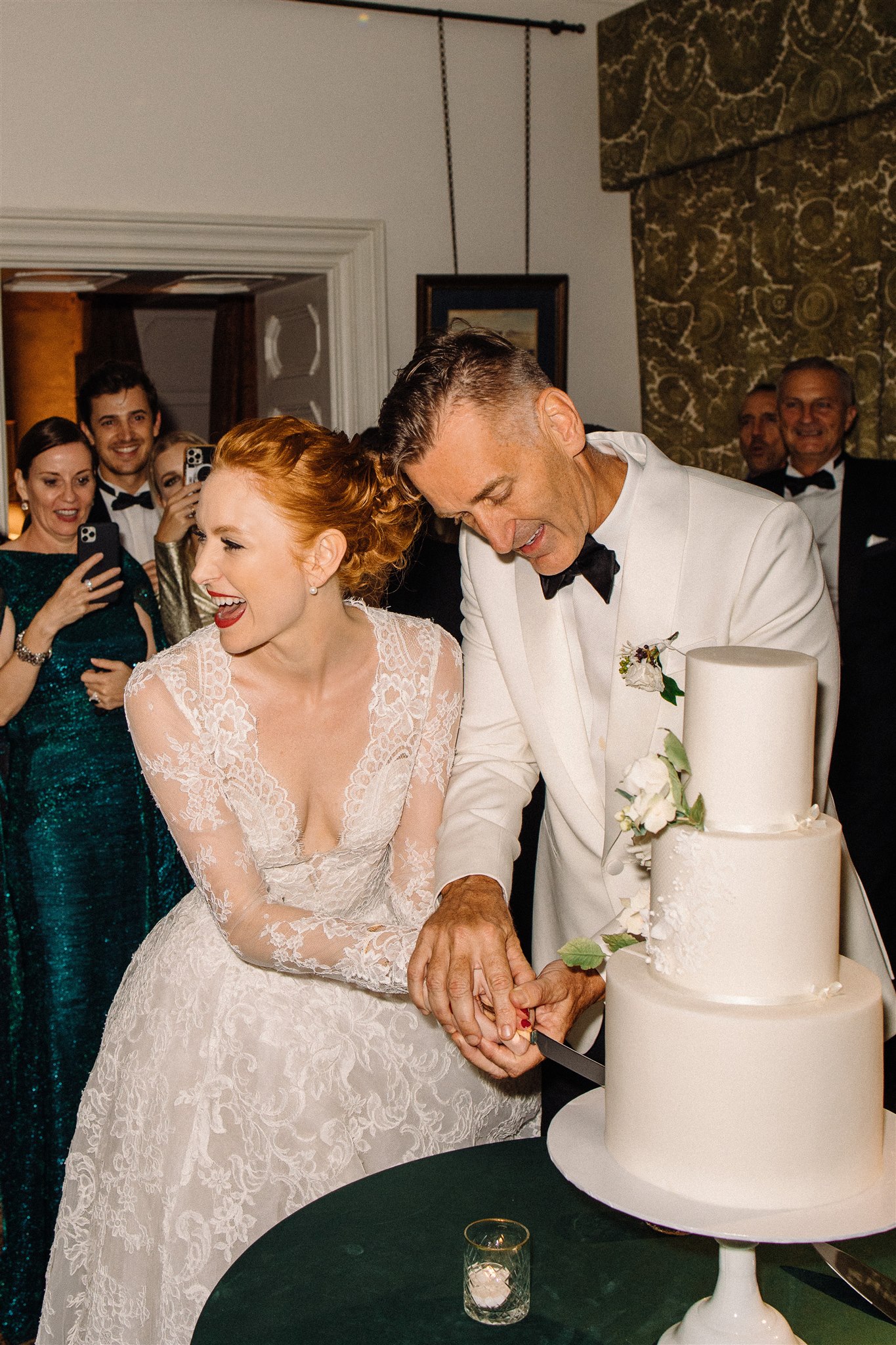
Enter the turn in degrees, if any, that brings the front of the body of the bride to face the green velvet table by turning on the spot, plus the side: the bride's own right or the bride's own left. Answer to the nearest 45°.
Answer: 0° — they already face it

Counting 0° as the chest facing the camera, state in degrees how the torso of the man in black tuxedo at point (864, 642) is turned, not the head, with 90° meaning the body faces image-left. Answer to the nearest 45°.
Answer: approximately 45°

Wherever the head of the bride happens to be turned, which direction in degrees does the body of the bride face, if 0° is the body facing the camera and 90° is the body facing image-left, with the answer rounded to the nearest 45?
approximately 0°

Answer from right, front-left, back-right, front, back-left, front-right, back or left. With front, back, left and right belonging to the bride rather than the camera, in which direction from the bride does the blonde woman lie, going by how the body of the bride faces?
back

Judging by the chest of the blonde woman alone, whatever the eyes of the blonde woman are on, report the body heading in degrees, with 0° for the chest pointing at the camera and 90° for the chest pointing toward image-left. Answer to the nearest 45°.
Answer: approximately 0°

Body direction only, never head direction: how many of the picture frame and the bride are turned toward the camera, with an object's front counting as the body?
2

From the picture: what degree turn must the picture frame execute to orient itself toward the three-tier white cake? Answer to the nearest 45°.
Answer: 0° — it already faces it

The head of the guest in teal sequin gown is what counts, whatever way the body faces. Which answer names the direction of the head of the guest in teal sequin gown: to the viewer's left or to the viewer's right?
to the viewer's right
